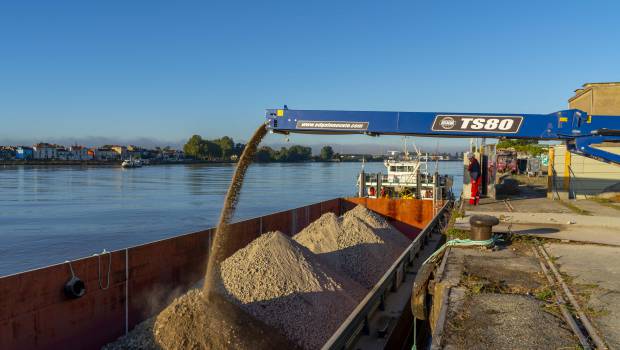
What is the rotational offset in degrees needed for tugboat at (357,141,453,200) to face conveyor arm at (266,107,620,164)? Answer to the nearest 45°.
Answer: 0° — it already faces it

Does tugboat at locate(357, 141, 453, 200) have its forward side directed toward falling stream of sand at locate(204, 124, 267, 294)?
yes

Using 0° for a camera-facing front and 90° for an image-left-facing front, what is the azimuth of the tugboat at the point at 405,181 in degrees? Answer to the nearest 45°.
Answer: approximately 0°

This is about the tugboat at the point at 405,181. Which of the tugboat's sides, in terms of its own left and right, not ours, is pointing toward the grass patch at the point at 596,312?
front

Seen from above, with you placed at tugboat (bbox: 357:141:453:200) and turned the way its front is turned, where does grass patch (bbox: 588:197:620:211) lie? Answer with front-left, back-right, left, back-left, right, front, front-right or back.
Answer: front-left

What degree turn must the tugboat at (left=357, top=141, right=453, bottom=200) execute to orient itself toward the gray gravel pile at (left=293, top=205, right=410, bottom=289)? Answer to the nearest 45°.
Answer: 0° — it already faces it

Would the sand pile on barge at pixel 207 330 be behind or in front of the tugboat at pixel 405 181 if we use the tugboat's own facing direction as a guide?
in front

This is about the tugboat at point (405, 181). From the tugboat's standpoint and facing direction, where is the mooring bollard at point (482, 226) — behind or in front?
in front

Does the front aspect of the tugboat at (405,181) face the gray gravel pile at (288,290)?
yes
